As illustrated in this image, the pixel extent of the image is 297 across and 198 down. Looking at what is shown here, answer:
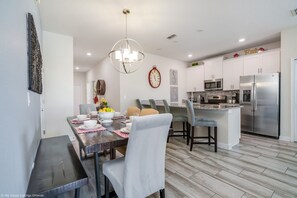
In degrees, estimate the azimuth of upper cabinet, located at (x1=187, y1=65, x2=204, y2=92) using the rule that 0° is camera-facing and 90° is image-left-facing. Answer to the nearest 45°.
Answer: approximately 45°

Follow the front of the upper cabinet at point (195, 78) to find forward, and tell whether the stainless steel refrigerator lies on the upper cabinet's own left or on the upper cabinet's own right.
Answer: on the upper cabinet's own left

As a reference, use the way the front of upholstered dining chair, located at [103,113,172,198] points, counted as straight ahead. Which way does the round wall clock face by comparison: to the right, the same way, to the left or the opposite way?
the opposite way

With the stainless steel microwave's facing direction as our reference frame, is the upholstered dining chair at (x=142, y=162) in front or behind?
in front

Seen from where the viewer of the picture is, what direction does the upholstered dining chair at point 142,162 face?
facing away from the viewer and to the left of the viewer

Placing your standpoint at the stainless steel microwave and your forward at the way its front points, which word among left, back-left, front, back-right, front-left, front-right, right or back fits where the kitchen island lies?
front-left

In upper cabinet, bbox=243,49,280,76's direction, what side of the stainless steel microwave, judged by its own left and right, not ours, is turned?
left

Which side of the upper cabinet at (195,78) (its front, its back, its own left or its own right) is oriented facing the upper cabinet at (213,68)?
left

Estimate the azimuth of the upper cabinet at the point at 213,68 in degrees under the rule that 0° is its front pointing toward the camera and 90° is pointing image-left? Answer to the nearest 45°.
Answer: approximately 45°

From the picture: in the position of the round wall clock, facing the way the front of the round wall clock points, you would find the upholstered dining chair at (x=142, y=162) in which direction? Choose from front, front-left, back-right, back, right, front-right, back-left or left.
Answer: front-right

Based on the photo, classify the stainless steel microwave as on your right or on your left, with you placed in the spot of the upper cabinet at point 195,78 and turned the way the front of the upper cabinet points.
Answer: on your left

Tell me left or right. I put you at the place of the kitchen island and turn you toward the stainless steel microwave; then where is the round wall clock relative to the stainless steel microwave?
left
